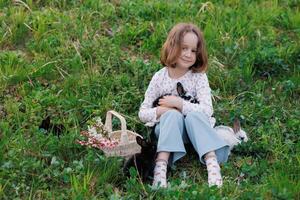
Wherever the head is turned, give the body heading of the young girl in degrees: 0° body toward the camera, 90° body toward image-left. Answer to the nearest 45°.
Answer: approximately 0°
